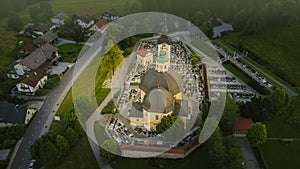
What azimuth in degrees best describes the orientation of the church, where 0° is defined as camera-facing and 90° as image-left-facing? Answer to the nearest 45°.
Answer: approximately 180°

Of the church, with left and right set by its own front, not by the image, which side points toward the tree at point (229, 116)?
right

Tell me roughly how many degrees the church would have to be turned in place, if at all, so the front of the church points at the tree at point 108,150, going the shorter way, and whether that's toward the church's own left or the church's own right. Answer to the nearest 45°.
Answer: approximately 135° to the church's own left

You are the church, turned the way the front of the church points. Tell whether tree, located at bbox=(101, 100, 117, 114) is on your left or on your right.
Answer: on your left

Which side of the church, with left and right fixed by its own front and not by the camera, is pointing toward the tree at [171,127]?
back

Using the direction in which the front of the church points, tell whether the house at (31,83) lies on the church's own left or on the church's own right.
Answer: on the church's own left

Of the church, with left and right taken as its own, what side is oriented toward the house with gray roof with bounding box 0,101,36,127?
left

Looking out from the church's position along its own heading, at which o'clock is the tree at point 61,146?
The tree is roughly at 8 o'clock from the church.

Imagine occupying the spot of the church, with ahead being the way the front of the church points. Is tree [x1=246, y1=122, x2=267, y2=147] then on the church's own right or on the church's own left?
on the church's own right
